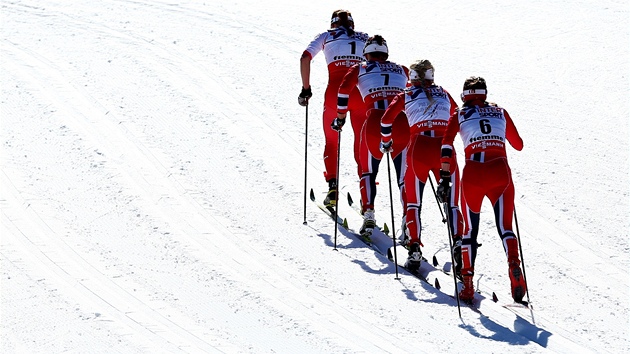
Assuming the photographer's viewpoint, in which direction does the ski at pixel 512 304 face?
facing away from the viewer and to the left of the viewer

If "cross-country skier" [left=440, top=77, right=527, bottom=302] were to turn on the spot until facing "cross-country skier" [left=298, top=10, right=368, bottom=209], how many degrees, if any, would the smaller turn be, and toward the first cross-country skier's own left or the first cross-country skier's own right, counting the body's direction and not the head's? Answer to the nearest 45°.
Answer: approximately 45° to the first cross-country skier's own left

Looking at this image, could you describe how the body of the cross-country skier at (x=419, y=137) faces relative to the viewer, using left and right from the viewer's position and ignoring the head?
facing away from the viewer

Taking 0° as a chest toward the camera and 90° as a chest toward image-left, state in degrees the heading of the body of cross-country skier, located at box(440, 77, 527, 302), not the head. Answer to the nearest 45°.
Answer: approximately 180°

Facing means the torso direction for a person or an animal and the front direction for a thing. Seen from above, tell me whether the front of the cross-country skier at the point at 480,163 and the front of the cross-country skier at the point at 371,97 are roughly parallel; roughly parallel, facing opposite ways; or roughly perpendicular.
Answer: roughly parallel

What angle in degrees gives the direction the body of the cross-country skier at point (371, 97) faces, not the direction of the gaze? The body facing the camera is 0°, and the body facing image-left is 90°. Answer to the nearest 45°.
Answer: approximately 180°

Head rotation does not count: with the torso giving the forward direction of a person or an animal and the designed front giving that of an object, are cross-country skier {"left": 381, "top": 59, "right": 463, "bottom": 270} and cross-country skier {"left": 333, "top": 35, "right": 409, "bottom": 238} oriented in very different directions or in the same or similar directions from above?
same or similar directions

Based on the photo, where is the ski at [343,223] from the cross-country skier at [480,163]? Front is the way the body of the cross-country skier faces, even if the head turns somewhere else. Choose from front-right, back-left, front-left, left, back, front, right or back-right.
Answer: front-left

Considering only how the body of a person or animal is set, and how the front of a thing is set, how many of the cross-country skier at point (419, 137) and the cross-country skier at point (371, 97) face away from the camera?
2

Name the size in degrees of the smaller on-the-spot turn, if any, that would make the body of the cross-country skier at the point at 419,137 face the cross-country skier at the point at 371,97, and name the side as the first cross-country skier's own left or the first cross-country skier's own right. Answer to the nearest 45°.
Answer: approximately 45° to the first cross-country skier's own left

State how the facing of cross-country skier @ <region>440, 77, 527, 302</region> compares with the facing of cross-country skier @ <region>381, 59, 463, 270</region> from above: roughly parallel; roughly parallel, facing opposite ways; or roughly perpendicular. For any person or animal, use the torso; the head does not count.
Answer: roughly parallel
